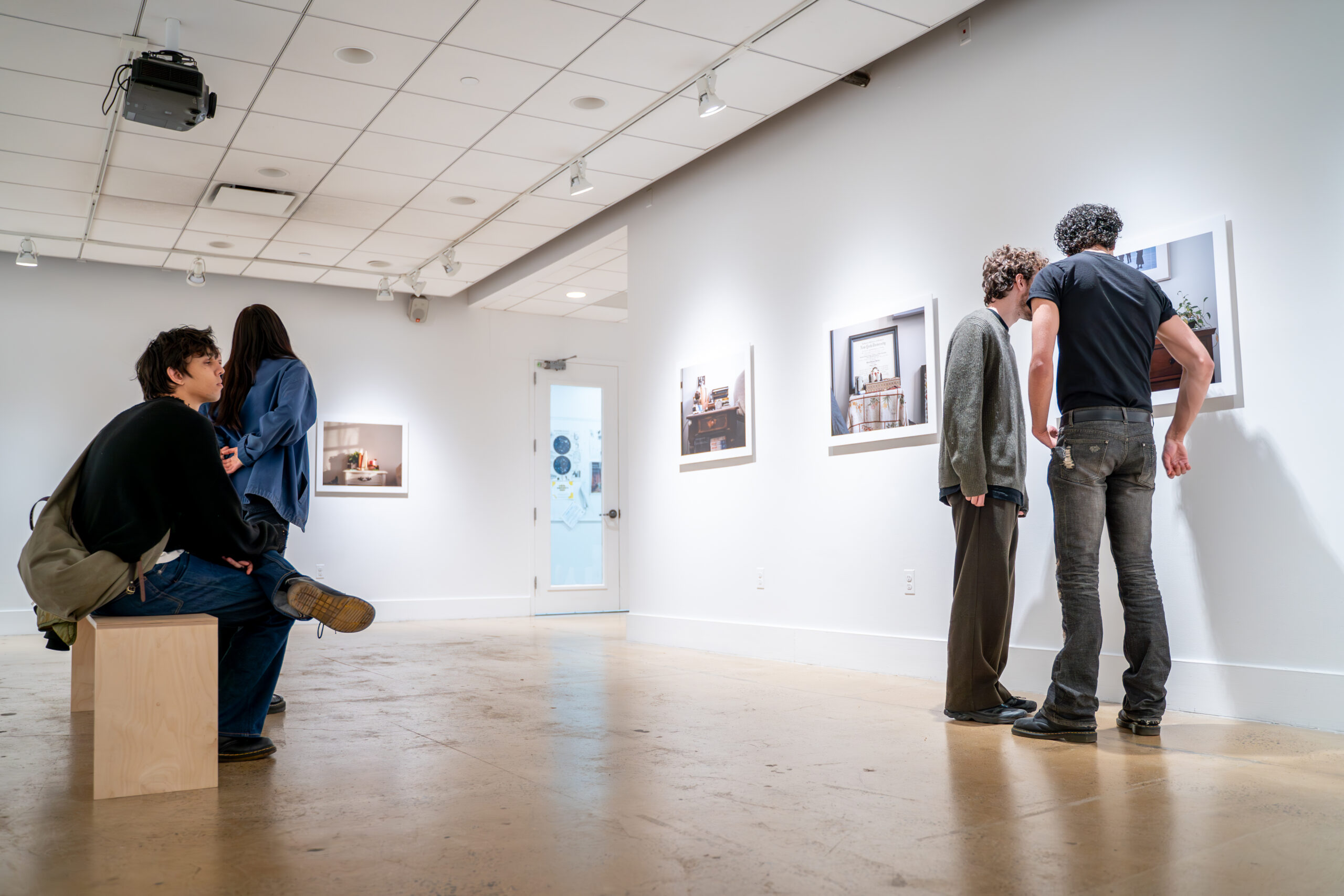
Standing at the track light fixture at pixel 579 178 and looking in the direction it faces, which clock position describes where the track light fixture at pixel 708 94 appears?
the track light fixture at pixel 708 94 is roughly at 2 o'clock from the track light fixture at pixel 579 178.

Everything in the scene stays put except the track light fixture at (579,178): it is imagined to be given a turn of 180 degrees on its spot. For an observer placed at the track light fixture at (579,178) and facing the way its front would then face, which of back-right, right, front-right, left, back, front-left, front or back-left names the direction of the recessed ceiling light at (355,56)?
front-left

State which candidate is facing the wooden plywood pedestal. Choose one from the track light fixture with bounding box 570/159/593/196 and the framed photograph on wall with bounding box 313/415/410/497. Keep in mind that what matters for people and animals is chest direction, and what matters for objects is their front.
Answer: the framed photograph on wall

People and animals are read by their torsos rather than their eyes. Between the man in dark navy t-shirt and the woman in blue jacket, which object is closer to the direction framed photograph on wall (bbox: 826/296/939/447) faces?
the woman in blue jacket

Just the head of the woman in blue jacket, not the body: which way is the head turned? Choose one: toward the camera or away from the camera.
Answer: away from the camera

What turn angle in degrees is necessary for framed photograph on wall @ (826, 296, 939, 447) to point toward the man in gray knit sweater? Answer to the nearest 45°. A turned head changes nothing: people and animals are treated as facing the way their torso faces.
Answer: approximately 45° to its left

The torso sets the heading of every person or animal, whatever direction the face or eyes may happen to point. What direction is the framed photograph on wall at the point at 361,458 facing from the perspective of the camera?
toward the camera

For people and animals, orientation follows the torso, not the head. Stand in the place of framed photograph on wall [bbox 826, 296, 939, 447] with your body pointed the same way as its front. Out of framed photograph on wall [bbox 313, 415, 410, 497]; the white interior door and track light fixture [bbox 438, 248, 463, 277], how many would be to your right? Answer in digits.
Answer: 3

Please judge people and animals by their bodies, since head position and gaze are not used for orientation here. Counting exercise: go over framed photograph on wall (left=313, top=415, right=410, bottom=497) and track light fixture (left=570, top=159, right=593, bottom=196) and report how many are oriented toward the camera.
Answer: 1

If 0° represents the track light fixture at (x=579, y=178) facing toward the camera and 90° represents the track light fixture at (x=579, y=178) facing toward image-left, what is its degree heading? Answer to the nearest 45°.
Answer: approximately 270°

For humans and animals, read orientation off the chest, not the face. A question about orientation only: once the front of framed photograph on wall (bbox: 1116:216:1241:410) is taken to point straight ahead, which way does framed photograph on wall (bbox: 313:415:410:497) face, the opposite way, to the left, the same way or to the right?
to the left

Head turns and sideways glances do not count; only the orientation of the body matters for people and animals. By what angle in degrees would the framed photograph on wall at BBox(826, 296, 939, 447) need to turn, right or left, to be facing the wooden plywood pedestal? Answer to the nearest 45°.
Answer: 0° — it already faces it

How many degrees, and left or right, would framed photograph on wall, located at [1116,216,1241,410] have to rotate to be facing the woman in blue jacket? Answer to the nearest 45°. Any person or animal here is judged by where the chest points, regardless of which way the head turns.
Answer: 0° — it already faces them

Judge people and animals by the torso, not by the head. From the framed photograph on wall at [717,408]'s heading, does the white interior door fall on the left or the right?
on its right

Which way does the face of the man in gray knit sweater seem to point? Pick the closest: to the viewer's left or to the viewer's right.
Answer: to the viewer's right
